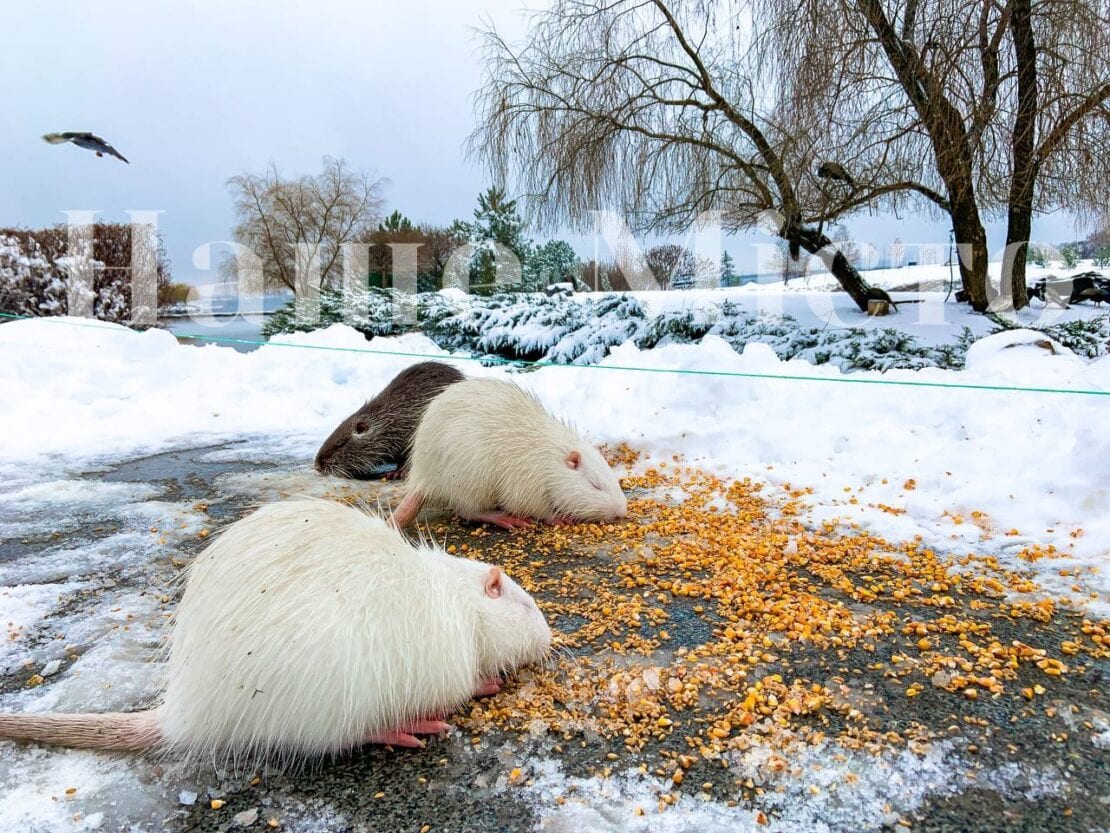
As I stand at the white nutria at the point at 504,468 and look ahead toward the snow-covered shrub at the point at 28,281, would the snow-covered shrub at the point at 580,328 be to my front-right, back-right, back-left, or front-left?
front-right

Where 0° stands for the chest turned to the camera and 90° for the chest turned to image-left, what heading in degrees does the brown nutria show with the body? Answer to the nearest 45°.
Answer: approximately 90°

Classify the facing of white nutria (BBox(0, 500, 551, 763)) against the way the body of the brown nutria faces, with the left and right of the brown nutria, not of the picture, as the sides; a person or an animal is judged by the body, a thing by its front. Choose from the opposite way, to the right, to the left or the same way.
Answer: the opposite way

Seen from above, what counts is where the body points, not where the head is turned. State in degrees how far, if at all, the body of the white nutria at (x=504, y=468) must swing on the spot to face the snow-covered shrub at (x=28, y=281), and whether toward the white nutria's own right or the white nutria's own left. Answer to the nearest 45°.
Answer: approximately 135° to the white nutria's own left

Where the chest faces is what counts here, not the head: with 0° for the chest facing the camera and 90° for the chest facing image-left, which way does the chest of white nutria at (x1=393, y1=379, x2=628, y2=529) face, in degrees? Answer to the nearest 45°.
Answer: approximately 270°

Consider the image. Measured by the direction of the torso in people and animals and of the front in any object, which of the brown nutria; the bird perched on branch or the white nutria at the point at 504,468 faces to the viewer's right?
the white nutria

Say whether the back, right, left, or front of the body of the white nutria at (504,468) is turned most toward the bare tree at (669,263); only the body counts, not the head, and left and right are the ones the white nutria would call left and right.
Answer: left

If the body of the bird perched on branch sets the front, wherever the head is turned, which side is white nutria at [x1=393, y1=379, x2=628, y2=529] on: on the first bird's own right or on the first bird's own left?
on the first bird's own left

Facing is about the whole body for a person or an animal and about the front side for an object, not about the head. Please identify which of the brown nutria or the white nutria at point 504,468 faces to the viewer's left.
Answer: the brown nutria

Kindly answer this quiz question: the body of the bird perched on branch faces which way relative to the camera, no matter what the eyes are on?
to the viewer's left

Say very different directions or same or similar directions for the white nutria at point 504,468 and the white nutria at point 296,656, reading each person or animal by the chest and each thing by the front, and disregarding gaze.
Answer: same or similar directions

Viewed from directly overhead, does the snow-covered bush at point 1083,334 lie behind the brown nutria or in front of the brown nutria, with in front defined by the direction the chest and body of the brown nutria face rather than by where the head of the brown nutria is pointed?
behind

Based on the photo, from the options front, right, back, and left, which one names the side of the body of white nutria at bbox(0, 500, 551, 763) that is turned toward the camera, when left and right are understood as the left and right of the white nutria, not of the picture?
right
